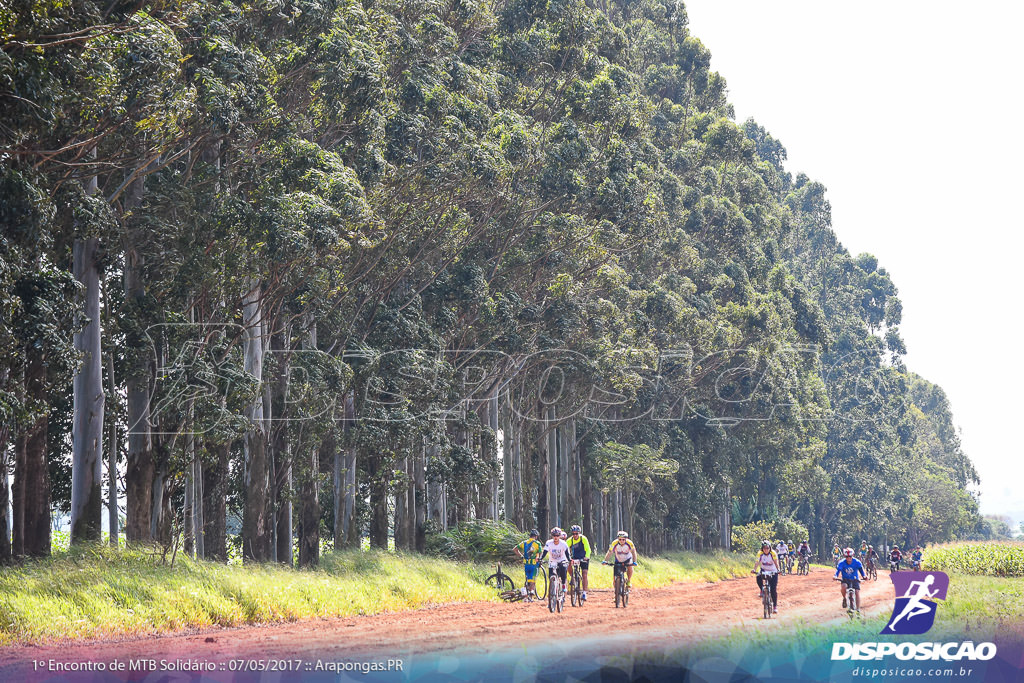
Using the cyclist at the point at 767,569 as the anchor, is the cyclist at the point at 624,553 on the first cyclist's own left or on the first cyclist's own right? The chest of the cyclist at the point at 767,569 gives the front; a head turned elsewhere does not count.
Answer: on the first cyclist's own right

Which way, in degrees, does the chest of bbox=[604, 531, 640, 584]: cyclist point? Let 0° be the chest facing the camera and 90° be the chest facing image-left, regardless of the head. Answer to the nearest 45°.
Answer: approximately 0°

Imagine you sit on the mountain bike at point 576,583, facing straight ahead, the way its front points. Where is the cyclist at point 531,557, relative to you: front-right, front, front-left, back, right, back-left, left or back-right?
back-right

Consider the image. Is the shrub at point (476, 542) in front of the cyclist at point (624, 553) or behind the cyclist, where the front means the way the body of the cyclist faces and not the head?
behind

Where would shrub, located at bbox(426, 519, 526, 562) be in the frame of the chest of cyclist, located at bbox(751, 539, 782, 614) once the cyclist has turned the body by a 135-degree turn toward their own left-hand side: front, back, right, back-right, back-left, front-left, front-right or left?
left

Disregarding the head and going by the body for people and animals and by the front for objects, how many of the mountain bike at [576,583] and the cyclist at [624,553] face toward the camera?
2

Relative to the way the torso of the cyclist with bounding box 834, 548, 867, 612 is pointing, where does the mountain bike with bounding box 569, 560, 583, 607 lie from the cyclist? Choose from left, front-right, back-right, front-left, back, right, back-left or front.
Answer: right

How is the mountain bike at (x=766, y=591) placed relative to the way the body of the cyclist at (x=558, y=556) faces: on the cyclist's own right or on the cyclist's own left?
on the cyclist's own left

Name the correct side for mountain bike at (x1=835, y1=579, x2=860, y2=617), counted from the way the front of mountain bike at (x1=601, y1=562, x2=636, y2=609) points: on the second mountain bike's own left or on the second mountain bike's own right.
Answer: on the second mountain bike's own left
